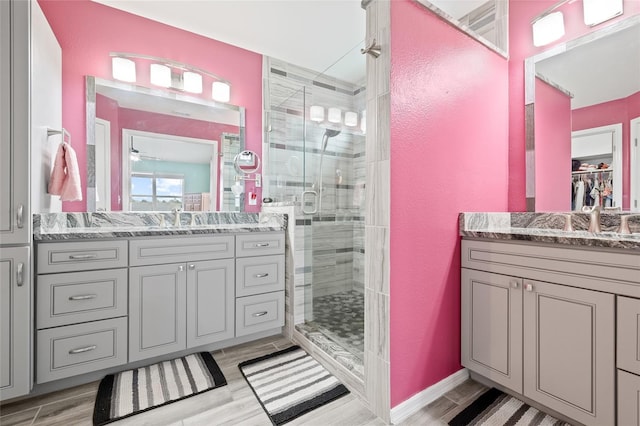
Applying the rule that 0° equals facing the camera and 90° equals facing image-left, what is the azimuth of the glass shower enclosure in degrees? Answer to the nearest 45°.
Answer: approximately 45°

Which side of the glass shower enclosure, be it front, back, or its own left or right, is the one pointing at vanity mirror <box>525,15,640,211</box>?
left

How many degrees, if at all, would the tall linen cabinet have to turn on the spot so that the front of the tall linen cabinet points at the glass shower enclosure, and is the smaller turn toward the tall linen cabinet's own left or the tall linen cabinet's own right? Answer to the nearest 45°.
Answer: approximately 90° to the tall linen cabinet's own left

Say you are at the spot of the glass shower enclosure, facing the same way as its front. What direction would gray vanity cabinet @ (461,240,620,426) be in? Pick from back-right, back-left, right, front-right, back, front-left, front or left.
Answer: left

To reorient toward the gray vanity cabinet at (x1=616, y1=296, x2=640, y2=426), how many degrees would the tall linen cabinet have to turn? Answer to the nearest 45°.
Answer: approximately 45° to its left

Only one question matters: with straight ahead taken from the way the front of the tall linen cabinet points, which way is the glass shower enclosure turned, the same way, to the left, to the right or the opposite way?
to the right

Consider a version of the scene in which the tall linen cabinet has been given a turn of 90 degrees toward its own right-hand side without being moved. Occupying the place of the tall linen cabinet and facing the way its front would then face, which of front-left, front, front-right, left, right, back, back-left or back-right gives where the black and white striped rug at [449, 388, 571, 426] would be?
back-left
